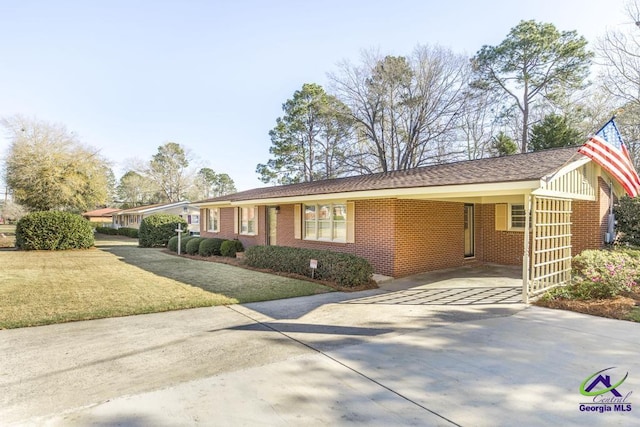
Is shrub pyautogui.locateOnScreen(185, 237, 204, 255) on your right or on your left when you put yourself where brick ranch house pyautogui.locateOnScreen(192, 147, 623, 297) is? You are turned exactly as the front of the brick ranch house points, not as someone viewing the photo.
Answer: on your right

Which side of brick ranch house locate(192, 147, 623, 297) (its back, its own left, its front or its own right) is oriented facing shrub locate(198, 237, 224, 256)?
right

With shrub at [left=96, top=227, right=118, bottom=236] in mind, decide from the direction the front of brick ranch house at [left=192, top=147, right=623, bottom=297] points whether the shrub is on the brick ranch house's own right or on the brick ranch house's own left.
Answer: on the brick ranch house's own right

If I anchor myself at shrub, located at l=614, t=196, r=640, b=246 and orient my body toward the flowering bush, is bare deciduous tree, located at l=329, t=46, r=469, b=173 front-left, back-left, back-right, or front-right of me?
back-right

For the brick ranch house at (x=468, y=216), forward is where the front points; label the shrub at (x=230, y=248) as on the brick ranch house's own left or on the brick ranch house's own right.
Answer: on the brick ranch house's own right

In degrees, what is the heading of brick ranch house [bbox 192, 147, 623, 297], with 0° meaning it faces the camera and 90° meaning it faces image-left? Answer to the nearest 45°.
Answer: approximately 45°

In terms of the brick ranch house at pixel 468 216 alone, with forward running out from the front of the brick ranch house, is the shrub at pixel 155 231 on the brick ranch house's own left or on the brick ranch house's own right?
on the brick ranch house's own right

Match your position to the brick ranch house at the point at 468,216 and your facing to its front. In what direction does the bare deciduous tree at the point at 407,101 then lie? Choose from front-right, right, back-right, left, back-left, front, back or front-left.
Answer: back-right

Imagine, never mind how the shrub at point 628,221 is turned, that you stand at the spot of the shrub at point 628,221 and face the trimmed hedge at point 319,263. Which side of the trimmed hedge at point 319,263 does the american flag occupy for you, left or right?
left
